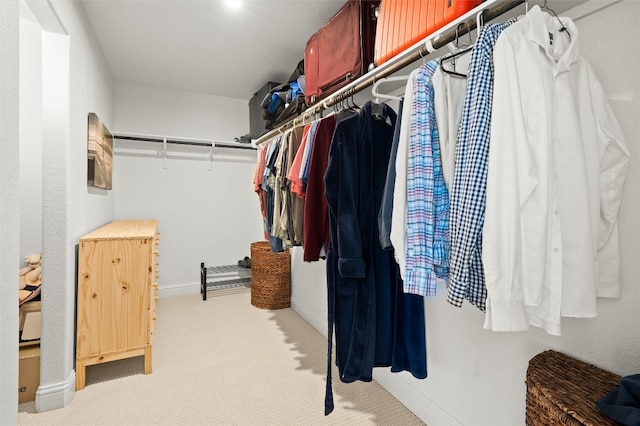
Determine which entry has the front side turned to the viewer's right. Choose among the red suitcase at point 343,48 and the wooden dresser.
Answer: the wooden dresser

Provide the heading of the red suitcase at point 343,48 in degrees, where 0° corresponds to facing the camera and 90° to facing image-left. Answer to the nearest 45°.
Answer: approximately 45°

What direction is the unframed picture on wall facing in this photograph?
to the viewer's right

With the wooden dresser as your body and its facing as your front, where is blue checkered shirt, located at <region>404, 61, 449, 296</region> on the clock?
The blue checkered shirt is roughly at 2 o'clock from the wooden dresser.

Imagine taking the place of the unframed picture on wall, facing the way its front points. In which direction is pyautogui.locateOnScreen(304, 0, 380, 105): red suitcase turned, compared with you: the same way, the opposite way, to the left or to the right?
the opposite way

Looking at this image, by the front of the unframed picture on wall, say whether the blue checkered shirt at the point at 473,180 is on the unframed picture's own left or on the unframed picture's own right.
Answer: on the unframed picture's own right

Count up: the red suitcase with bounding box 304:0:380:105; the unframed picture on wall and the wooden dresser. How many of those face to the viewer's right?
2

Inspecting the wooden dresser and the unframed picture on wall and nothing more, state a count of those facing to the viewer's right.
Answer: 2

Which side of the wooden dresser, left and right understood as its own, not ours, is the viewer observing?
right

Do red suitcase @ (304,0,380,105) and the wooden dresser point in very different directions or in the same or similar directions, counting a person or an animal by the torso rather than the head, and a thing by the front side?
very different directions
